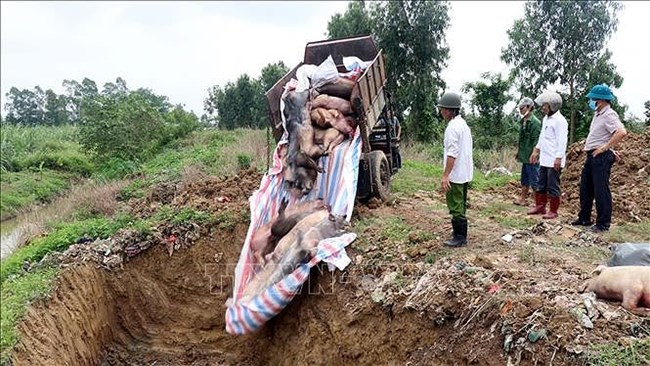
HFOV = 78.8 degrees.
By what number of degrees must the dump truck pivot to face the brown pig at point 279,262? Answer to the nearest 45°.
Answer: approximately 180°

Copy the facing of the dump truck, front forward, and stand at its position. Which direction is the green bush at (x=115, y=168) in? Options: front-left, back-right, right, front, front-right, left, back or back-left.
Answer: left

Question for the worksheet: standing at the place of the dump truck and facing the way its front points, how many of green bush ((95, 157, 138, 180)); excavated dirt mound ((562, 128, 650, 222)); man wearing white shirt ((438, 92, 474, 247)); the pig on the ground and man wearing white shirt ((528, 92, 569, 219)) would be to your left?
1

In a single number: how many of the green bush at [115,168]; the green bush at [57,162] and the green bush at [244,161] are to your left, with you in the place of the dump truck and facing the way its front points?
3

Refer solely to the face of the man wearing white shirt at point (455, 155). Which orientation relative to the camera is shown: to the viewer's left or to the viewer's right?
to the viewer's left

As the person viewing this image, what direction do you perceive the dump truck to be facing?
facing away from the viewer and to the right of the viewer

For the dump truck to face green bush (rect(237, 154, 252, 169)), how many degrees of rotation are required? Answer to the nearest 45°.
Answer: approximately 90° to its left

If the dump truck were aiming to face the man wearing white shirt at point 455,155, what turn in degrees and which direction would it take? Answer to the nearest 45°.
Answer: approximately 135° to its right

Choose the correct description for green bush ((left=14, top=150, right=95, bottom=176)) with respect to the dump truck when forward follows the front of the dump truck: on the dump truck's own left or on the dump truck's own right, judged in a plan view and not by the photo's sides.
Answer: on the dump truck's own left

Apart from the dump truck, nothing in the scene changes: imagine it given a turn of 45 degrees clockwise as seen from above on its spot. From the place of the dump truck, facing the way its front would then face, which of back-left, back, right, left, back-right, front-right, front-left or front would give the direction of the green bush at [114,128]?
back-left
